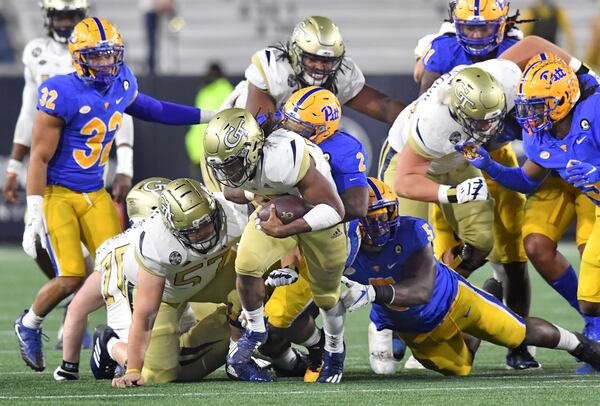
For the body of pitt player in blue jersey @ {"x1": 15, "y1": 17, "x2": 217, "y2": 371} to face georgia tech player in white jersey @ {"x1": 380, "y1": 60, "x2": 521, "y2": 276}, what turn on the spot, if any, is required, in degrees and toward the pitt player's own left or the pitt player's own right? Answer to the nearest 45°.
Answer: approximately 45° to the pitt player's own left

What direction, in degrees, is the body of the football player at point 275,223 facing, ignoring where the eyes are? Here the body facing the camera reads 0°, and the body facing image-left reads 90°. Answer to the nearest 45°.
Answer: approximately 45°

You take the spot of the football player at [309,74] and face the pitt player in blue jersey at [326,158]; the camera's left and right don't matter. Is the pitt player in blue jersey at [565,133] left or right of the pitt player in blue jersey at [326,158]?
left

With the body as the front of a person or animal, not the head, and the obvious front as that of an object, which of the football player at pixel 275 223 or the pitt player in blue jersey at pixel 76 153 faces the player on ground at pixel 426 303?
the pitt player in blue jersey

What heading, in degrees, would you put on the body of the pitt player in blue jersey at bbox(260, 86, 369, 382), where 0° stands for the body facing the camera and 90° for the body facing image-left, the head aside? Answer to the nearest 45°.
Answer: approximately 45°

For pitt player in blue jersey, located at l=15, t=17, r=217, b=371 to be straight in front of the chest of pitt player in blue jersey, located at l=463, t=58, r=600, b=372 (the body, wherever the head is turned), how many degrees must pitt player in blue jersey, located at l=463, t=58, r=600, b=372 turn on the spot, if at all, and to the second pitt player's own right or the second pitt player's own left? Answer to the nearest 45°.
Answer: approximately 45° to the second pitt player's own right

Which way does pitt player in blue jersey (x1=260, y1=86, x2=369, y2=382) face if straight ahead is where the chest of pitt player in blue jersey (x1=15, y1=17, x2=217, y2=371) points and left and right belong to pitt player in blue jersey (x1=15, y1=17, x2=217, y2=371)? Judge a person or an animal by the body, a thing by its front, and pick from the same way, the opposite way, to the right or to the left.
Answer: to the right

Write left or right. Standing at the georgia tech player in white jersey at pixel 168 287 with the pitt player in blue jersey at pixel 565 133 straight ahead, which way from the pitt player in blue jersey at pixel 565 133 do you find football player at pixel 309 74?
left
